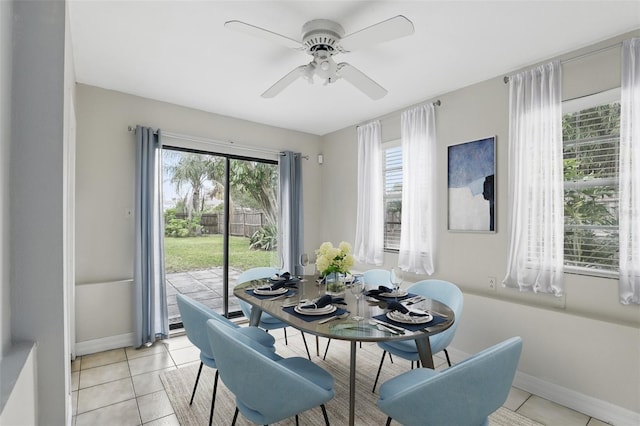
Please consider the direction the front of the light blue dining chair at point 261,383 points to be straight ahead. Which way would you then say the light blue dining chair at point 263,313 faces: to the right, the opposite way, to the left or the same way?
to the right

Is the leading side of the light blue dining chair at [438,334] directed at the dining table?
yes

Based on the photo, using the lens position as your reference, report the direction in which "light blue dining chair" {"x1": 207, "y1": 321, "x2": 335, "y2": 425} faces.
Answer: facing away from the viewer and to the right of the viewer

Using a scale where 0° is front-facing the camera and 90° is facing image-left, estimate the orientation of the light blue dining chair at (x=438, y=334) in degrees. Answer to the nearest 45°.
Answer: approximately 45°

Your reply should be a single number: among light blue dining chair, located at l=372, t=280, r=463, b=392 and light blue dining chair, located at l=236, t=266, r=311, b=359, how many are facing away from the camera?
0

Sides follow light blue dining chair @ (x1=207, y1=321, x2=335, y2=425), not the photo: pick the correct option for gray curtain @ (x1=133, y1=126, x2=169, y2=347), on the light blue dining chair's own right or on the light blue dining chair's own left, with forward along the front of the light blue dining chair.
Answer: on the light blue dining chair's own left

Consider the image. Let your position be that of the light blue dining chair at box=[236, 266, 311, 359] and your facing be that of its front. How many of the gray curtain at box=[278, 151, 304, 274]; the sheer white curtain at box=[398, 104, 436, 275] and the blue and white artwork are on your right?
0

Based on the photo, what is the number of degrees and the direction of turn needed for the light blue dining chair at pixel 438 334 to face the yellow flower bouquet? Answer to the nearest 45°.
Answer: approximately 45° to its right

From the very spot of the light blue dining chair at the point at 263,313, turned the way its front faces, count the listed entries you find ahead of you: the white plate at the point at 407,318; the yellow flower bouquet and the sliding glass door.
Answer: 2

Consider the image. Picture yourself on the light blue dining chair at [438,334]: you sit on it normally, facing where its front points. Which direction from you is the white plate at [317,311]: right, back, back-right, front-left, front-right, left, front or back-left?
front

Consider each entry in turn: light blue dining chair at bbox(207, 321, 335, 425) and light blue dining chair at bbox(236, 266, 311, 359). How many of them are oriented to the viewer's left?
0

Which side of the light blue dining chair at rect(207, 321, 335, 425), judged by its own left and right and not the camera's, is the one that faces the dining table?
front

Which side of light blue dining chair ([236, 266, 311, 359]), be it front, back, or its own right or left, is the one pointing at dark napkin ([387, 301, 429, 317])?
front

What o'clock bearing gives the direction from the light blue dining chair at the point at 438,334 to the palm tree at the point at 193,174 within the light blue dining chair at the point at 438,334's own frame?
The palm tree is roughly at 2 o'clock from the light blue dining chair.

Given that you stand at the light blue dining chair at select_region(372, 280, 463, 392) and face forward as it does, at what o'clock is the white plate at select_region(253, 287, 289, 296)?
The white plate is roughly at 1 o'clock from the light blue dining chair.

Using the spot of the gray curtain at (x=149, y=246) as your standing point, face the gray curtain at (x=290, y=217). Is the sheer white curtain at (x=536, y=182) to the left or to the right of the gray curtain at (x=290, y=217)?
right

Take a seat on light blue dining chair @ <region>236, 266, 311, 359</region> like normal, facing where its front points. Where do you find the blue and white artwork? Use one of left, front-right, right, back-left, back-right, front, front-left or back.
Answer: front-left

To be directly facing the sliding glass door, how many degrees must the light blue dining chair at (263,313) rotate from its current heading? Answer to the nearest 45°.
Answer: approximately 180°

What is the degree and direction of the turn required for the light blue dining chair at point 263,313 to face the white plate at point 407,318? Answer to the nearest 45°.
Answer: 0° — it already faces it

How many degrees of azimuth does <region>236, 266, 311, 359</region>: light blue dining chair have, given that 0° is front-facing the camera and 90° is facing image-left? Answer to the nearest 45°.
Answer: approximately 315°

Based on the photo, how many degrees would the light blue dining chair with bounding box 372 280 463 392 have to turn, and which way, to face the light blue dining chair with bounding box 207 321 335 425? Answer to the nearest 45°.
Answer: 0° — it already faces it
